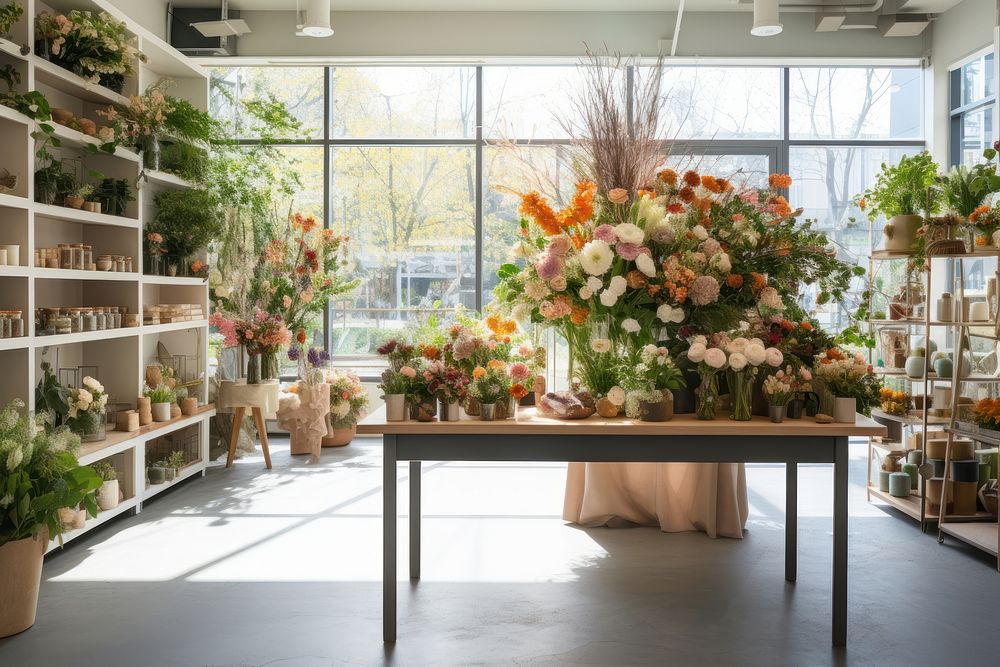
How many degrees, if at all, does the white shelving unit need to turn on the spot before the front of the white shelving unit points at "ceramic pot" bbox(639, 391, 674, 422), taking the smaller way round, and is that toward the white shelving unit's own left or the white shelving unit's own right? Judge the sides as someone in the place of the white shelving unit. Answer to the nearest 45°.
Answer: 0° — it already faces it

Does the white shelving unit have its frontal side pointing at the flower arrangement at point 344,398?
no

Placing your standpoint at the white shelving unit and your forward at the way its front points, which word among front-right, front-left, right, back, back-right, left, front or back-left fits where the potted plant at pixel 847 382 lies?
front

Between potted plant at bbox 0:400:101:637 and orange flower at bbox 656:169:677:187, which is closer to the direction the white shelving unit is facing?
the orange flower

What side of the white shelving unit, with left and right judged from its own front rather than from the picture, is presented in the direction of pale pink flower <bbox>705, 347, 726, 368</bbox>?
front

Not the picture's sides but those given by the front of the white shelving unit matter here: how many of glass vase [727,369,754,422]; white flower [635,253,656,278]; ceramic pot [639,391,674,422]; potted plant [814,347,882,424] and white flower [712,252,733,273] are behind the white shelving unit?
0

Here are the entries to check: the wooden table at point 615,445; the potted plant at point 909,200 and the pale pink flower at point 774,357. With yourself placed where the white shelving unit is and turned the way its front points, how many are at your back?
0

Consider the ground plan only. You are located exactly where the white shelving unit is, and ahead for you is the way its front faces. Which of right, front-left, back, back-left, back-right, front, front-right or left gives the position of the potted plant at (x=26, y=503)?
front-right

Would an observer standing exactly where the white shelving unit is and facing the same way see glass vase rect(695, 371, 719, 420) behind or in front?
in front

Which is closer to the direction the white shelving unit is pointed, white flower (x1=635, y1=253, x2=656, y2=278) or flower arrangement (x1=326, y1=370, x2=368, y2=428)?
the white flower

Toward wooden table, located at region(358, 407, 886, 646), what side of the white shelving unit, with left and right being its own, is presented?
front

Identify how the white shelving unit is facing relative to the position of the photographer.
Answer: facing the viewer and to the right of the viewer

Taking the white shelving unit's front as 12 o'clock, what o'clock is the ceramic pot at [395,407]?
The ceramic pot is roughly at 1 o'clock from the white shelving unit.
